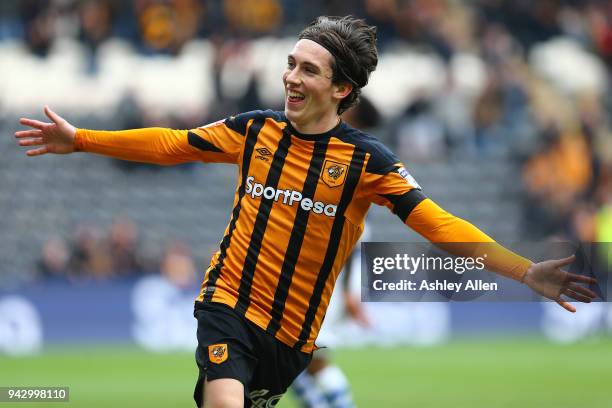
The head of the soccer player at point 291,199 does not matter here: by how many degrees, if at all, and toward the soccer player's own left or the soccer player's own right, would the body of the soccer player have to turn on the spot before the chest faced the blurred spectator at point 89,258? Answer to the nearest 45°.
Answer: approximately 135° to the soccer player's own right

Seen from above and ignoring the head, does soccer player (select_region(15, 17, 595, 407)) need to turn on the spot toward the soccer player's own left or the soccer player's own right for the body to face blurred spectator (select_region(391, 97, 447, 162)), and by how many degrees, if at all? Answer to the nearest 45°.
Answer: approximately 135° to the soccer player's own right

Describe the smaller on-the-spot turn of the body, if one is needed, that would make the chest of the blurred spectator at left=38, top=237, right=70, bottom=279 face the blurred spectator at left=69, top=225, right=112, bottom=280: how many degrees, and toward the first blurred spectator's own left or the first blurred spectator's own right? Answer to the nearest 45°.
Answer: approximately 90° to the first blurred spectator's own left

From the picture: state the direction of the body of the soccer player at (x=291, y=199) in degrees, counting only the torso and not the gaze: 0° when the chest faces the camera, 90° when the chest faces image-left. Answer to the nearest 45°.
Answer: approximately 45°

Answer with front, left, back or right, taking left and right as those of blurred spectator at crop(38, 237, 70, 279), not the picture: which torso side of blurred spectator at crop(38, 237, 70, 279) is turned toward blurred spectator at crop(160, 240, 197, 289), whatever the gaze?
left

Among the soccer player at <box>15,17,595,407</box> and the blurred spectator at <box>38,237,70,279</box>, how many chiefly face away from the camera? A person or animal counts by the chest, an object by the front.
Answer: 0

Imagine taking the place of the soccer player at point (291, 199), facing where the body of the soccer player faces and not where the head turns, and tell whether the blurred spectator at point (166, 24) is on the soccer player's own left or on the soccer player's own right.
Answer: on the soccer player's own right

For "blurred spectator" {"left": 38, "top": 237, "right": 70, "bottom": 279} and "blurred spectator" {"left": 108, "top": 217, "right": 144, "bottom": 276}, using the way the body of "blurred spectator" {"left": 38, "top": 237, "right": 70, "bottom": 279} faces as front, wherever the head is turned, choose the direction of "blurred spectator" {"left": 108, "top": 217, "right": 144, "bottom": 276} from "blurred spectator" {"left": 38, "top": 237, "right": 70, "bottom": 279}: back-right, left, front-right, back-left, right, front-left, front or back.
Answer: left

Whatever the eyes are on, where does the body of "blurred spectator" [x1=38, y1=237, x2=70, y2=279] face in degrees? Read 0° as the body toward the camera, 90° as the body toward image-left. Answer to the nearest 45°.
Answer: approximately 0°
